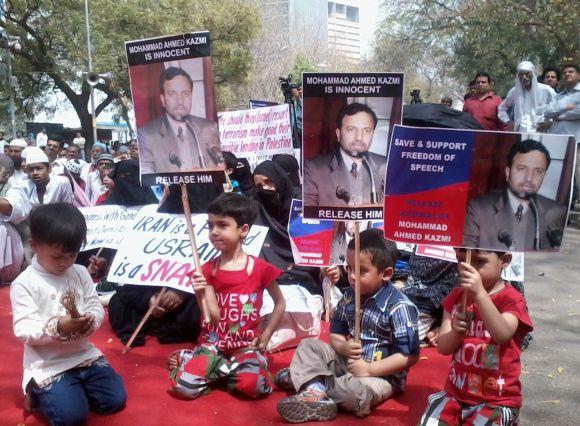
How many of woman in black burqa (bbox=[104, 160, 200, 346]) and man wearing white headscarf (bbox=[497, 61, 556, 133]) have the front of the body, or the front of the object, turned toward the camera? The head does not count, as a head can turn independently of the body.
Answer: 2

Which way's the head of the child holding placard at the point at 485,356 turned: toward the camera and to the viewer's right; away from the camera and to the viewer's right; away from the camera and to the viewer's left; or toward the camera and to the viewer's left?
toward the camera and to the viewer's left

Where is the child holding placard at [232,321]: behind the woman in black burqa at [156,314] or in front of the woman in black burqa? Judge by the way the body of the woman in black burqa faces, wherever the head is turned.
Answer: in front

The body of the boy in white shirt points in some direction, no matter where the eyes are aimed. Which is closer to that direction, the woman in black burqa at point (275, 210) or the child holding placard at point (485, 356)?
the child holding placard

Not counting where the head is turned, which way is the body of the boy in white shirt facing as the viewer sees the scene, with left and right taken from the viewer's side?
facing the viewer and to the right of the viewer

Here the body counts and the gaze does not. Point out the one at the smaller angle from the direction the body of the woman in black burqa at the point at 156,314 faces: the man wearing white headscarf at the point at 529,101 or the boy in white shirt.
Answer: the boy in white shirt

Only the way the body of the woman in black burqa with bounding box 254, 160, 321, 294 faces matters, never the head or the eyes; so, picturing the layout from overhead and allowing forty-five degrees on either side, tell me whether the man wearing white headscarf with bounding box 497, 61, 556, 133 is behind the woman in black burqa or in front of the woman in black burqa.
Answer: behind

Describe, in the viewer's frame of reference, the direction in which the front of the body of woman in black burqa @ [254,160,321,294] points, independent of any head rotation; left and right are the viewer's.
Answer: facing the viewer and to the left of the viewer

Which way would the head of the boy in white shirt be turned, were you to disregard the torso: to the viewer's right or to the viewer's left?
to the viewer's right

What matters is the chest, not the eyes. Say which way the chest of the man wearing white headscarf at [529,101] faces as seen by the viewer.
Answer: toward the camera

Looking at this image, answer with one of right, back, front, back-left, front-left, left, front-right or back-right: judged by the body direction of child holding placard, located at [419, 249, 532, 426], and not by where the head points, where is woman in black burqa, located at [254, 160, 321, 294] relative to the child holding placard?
right

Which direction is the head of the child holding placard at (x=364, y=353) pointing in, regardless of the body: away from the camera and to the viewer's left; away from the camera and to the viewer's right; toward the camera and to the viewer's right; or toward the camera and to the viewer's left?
toward the camera and to the viewer's left
